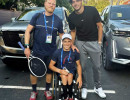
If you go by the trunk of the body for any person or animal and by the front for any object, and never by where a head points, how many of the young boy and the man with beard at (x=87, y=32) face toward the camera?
2

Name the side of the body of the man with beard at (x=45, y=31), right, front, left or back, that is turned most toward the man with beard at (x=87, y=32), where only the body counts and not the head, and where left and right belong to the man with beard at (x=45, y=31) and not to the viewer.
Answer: left

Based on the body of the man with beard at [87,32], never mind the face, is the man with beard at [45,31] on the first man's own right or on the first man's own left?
on the first man's own right

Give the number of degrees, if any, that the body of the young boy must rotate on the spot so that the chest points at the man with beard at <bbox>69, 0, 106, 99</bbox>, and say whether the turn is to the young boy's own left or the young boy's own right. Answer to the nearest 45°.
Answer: approximately 135° to the young boy's own left

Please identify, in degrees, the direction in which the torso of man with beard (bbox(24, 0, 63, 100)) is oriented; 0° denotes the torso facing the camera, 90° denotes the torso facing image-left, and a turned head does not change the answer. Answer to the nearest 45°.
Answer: approximately 0°
